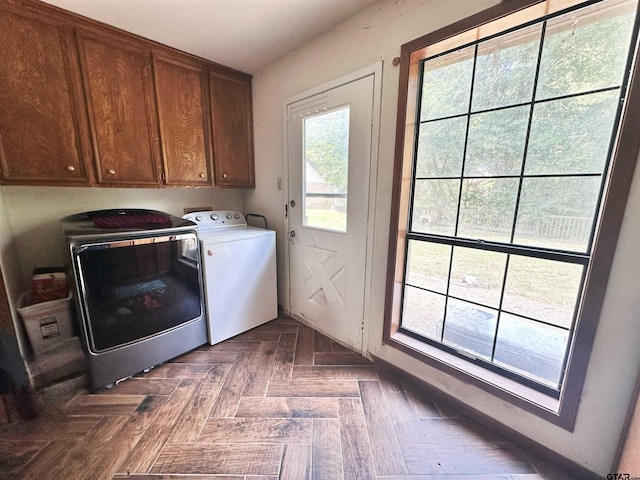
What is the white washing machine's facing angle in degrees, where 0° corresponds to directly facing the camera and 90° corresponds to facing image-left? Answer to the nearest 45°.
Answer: approximately 315°

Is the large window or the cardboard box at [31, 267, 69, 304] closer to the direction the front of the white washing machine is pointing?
the large window

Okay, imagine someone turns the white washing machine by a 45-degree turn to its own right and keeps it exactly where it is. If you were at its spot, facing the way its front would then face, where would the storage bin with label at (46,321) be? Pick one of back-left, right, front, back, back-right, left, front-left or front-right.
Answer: right

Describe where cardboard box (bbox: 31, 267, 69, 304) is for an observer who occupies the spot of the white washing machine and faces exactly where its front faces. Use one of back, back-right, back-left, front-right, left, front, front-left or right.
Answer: back-right

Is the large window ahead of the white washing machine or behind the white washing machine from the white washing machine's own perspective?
ahead
